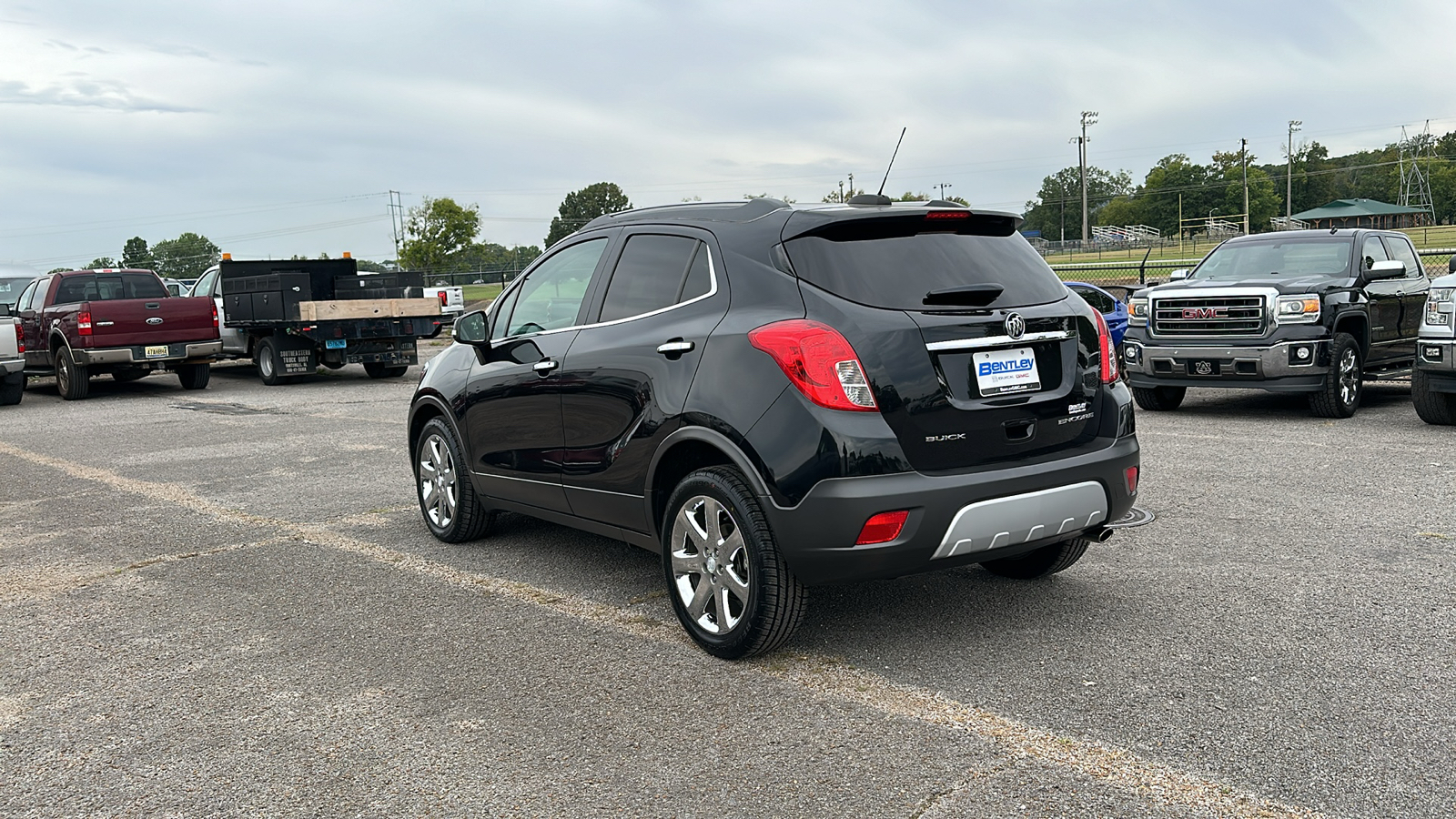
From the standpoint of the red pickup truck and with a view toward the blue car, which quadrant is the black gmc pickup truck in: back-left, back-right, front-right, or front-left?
front-right

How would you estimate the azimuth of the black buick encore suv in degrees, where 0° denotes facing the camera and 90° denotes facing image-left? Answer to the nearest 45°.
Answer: approximately 135°

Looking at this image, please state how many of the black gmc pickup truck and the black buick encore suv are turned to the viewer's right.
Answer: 0

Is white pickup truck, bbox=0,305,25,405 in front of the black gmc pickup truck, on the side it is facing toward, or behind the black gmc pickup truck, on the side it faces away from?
in front

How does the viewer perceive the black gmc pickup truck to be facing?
facing the viewer and to the left of the viewer

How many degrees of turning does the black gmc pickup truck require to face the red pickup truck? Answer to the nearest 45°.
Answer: approximately 45° to its right

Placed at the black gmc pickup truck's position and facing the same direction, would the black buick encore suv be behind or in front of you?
in front

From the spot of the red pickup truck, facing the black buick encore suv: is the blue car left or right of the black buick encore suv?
left

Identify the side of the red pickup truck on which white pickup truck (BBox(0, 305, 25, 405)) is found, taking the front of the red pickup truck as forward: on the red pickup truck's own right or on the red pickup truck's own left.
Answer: on the red pickup truck's own left

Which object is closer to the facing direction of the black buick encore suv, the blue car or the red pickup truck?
the red pickup truck

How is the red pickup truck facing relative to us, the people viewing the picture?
facing away from the viewer and to the left of the viewer

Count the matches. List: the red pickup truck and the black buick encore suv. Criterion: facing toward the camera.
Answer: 0

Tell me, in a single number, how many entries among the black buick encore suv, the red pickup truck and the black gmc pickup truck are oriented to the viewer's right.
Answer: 0

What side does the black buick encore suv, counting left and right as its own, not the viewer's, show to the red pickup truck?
front

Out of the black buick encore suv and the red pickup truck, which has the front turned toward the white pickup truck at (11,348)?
the black buick encore suv
